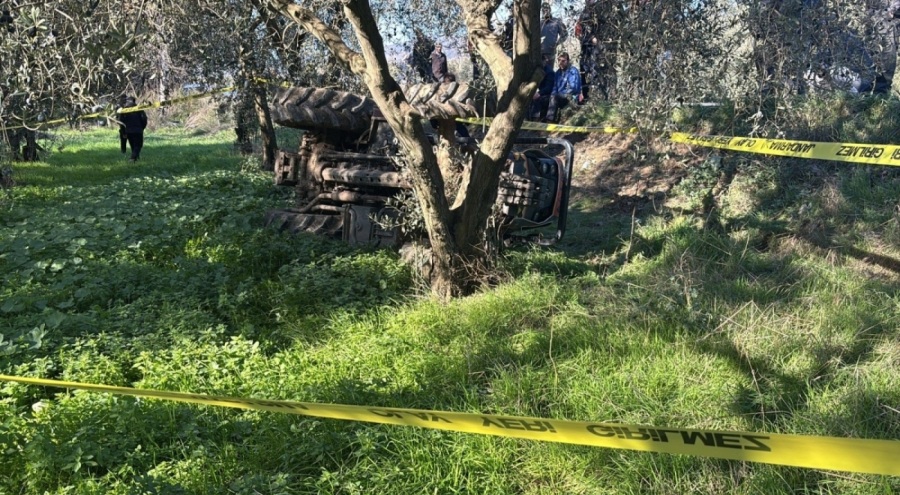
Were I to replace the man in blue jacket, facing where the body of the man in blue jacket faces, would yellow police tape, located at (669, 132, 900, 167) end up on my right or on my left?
on my left

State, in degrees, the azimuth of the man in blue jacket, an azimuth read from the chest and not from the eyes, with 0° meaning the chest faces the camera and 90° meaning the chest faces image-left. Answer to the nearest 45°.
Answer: approximately 45°

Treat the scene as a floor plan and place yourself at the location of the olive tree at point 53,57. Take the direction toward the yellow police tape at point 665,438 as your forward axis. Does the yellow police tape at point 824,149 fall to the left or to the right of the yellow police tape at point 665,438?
left

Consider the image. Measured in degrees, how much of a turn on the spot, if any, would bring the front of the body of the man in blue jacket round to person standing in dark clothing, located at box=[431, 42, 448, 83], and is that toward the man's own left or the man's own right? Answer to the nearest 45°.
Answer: approximately 45° to the man's own right
